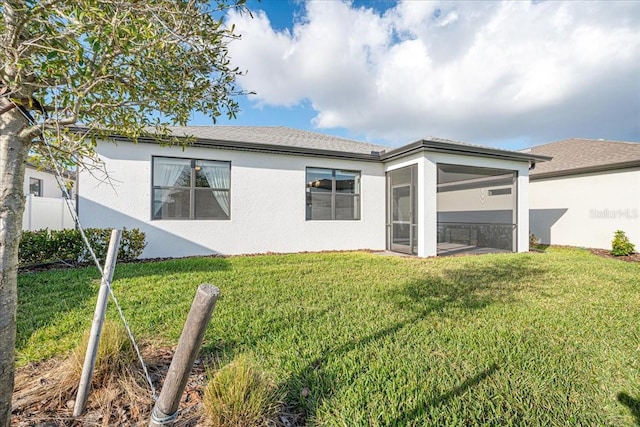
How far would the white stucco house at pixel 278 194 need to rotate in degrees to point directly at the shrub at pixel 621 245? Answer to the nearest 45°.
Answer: approximately 90° to its right

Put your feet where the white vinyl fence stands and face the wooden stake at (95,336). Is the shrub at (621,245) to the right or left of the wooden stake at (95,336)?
left

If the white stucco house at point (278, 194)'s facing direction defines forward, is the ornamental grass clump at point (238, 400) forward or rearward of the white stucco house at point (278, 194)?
rearward

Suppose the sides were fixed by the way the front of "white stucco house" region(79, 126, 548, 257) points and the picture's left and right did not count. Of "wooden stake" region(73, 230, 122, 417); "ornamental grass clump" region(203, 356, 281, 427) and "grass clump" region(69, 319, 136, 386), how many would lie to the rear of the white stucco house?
3

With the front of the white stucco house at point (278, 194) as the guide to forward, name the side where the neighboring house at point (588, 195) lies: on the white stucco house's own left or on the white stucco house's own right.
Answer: on the white stucco house's own right

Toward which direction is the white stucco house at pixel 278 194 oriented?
away from the camera

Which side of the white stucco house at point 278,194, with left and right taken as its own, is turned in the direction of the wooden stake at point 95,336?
back

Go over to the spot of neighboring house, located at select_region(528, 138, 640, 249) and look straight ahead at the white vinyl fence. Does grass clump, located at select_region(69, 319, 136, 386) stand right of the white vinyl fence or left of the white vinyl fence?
left

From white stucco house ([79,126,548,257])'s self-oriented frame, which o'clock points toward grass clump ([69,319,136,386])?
The grass clump is roughly at 6 o'clock from the white stucco house.
